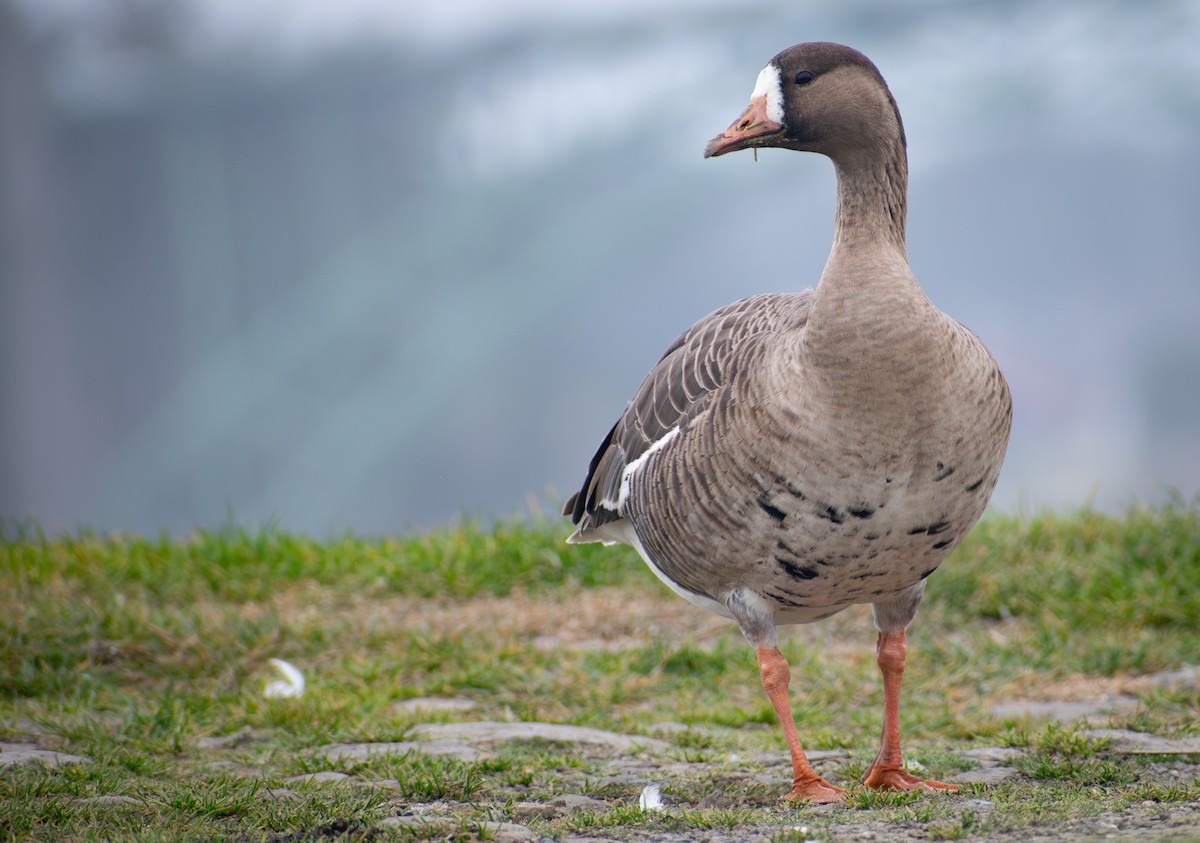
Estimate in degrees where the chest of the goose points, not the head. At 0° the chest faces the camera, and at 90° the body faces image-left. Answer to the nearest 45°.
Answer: approximately 315°
